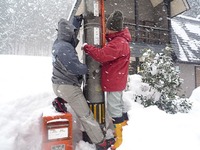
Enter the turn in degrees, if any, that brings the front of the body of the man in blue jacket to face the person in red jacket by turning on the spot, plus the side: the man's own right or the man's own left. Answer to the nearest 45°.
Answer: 0° — they already face them

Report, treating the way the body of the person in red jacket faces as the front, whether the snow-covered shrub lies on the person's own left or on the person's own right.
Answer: on the person's own right

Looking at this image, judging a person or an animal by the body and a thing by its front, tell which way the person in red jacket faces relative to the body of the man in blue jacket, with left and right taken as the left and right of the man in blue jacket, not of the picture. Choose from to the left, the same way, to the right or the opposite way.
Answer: the opposite way

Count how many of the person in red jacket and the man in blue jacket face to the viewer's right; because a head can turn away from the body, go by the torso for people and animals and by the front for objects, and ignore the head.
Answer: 1

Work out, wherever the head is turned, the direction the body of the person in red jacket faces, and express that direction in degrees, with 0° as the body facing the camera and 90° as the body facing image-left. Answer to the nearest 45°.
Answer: approximately 90°

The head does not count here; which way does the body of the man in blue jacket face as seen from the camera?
to the viewer's right

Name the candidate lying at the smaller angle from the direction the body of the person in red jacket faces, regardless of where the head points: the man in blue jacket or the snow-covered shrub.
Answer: the man in blue jacket
